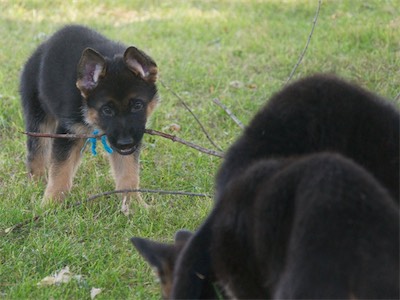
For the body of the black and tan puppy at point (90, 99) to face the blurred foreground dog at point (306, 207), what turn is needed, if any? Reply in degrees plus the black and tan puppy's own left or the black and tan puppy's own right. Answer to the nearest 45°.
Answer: approximately 45° to the black and tan puppy's own right

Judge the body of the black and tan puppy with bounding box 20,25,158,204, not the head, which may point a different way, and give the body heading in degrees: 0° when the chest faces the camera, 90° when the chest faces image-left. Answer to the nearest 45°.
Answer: approximately 315°
